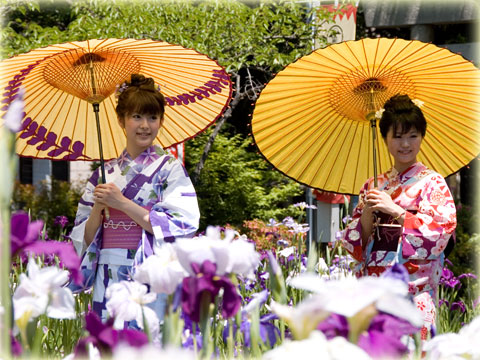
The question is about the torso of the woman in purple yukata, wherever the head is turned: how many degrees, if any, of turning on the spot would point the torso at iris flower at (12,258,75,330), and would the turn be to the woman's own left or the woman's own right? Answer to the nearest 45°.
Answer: approximately 45° to the woman's own left

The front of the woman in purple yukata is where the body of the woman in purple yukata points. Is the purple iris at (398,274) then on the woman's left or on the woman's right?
on the woman's left

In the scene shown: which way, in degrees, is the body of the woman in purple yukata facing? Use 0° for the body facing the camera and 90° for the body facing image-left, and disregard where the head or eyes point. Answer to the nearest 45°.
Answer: approximately 45°

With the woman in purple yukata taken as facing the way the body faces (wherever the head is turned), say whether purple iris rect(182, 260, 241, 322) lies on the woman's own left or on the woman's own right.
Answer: on the woman's own left

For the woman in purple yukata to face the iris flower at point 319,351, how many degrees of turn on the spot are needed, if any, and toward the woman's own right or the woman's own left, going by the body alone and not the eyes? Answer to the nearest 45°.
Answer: approximately 45° to the woman's own left

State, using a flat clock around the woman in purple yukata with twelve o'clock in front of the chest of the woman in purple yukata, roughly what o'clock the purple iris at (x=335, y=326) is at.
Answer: The purple iris is roughly at 10 o'clock from the woman in purple yukata.
